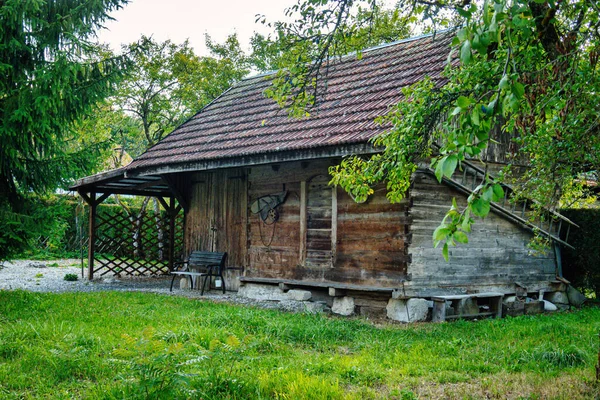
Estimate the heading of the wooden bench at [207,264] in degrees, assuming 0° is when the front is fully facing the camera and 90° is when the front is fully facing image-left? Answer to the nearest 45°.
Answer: approximately 45°

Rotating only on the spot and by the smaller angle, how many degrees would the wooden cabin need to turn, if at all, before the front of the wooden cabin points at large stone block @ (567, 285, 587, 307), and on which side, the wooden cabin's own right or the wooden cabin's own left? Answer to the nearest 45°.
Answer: approximately 135° to the wooden cabin's own left

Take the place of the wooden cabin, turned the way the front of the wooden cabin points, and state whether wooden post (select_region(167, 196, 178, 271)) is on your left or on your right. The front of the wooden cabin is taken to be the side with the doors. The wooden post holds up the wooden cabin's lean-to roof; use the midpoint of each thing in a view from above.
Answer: on your right

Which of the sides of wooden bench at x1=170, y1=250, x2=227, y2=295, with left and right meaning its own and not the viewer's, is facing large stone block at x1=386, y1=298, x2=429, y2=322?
left

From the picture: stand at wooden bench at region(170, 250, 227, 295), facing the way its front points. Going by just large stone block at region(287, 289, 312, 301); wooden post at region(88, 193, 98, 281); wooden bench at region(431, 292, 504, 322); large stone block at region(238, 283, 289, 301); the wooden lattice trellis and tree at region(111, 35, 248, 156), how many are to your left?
3

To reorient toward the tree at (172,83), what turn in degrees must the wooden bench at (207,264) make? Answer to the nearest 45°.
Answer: approximately 135° to its right

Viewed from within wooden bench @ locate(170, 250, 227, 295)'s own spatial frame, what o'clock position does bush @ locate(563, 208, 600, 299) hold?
The bush is roughly at 8 o'clock from the wooden bench.

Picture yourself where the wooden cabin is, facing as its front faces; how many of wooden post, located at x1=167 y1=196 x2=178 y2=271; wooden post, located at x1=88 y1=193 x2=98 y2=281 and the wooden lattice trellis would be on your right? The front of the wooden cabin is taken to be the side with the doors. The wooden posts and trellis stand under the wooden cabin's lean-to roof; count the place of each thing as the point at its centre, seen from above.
3

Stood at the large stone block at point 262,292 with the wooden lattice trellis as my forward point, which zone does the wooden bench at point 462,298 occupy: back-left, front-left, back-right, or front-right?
back-right
